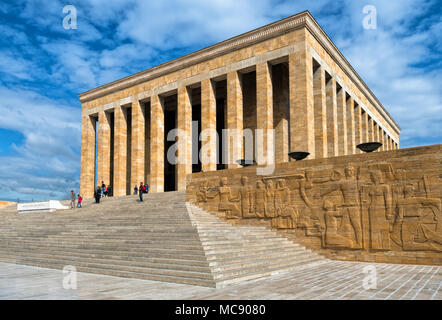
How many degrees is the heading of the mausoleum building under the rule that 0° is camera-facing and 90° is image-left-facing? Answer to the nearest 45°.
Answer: approximately 45°
